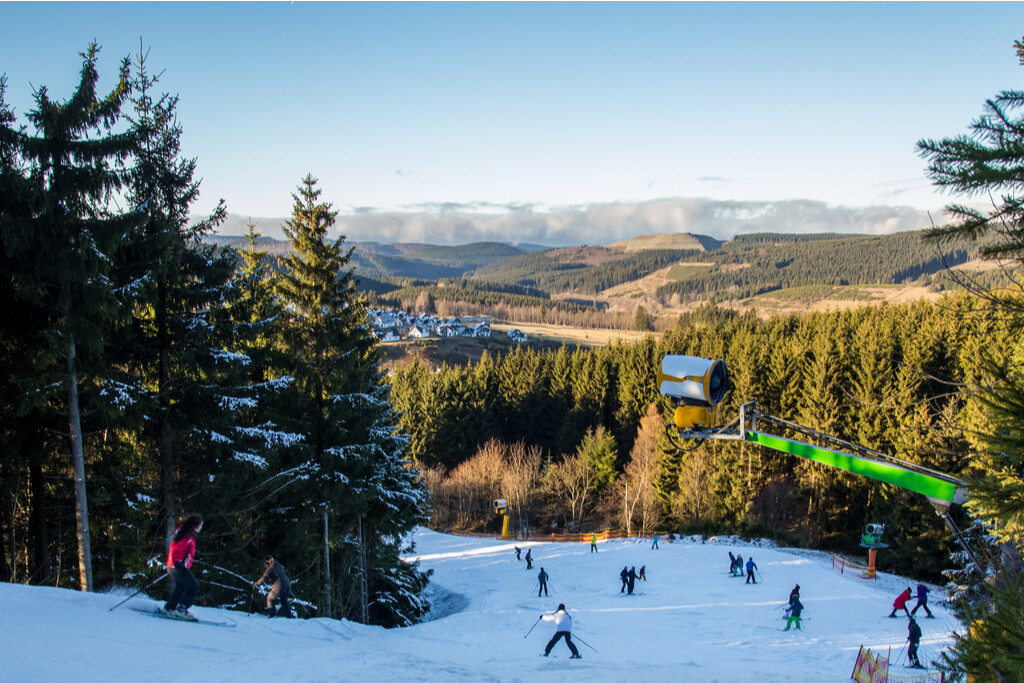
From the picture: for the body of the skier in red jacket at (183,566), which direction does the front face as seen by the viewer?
to the viewer's right

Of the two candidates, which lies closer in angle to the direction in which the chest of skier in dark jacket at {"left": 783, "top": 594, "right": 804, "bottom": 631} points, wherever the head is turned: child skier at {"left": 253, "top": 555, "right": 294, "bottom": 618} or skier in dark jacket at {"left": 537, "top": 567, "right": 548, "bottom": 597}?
the skier in dark jacket

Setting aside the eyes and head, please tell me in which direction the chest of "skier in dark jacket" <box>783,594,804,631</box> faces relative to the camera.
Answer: away from the camera

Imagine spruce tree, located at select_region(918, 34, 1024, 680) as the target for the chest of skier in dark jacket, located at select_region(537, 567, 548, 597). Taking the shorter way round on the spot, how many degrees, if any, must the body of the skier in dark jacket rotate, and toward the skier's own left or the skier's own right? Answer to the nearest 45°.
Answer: approximately 180°

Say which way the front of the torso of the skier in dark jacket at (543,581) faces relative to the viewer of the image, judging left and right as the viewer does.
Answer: facing away from the viewer

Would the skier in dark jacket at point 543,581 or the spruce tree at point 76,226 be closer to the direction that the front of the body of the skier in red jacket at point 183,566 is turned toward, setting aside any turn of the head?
the skier in dark jacket

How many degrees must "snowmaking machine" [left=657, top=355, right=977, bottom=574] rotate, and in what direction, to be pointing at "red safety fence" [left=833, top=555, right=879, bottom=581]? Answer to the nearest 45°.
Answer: approximately 135° to its left
